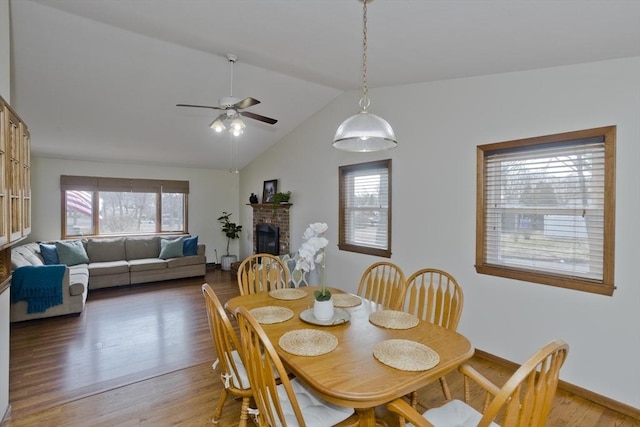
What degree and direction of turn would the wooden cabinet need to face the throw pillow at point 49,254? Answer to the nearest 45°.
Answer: approximately 90° to its left

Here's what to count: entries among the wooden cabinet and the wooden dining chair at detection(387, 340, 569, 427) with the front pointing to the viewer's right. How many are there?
1

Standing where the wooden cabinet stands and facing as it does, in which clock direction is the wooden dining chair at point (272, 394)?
The wooden dining chair is roughly at 2 o'clock from the wooden cabinet.

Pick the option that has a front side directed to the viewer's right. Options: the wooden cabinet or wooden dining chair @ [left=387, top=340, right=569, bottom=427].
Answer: the wooden cabinet

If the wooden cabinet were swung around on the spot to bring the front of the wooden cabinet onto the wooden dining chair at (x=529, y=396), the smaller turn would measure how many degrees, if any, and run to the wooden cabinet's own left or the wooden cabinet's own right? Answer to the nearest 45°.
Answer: approximately 45° to the wooden cabinet's own right

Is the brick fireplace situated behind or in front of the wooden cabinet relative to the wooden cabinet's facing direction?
in front

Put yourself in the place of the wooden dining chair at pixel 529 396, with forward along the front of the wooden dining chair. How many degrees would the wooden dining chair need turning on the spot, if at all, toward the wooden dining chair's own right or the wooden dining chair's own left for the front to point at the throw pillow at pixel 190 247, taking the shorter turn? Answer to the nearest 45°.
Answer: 0° — it already faces it

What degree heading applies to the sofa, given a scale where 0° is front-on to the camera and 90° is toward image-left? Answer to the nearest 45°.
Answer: approximately 315°

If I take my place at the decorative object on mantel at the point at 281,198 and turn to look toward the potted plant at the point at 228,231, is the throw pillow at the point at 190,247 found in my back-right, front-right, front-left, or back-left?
front-left

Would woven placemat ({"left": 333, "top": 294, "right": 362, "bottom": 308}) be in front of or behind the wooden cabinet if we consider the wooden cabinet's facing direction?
in front

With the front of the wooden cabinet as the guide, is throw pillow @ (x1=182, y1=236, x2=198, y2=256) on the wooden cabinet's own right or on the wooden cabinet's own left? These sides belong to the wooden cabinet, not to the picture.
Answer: on the wooden cabinet's own left

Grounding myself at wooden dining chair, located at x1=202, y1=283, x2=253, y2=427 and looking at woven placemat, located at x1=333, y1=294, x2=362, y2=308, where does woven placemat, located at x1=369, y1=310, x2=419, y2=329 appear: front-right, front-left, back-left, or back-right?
front-right

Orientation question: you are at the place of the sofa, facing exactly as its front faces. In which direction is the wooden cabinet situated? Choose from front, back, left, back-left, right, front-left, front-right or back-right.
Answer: front-right

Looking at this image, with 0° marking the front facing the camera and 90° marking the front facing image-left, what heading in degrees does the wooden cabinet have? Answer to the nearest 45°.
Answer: approximately 270°
